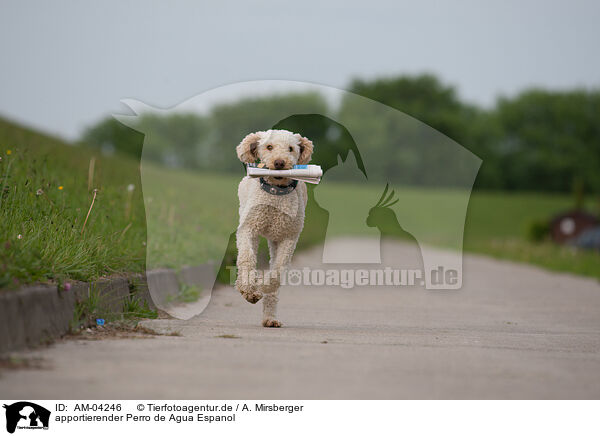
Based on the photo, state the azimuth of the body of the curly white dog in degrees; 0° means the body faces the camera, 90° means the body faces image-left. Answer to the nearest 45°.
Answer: approximately 0°

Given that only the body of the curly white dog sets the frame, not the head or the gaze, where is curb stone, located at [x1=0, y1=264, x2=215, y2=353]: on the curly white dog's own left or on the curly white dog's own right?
on the curly white dog's own right
